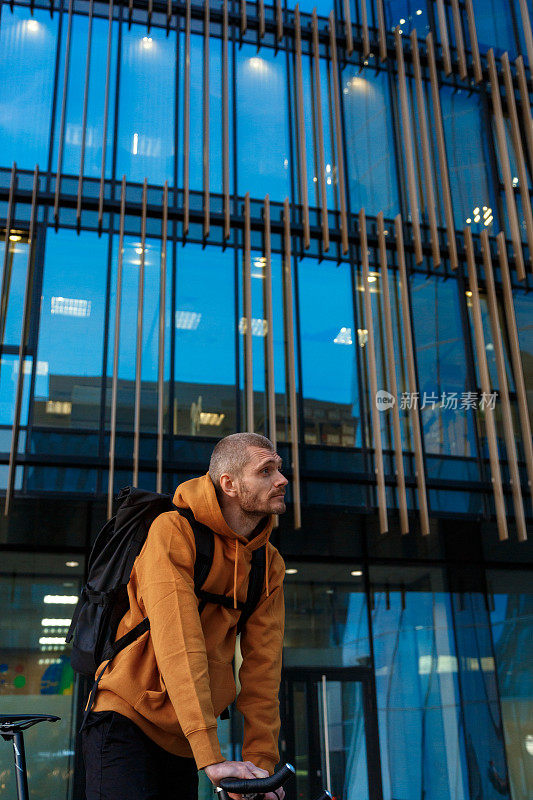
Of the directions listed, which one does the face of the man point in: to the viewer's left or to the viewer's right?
to the viewer's right

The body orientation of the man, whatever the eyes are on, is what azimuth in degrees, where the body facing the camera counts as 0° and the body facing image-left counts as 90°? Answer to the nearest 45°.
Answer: approximately 315°
